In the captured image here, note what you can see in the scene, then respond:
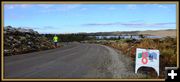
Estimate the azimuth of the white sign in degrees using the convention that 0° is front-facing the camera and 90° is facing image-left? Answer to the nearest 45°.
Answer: approximately 0°
